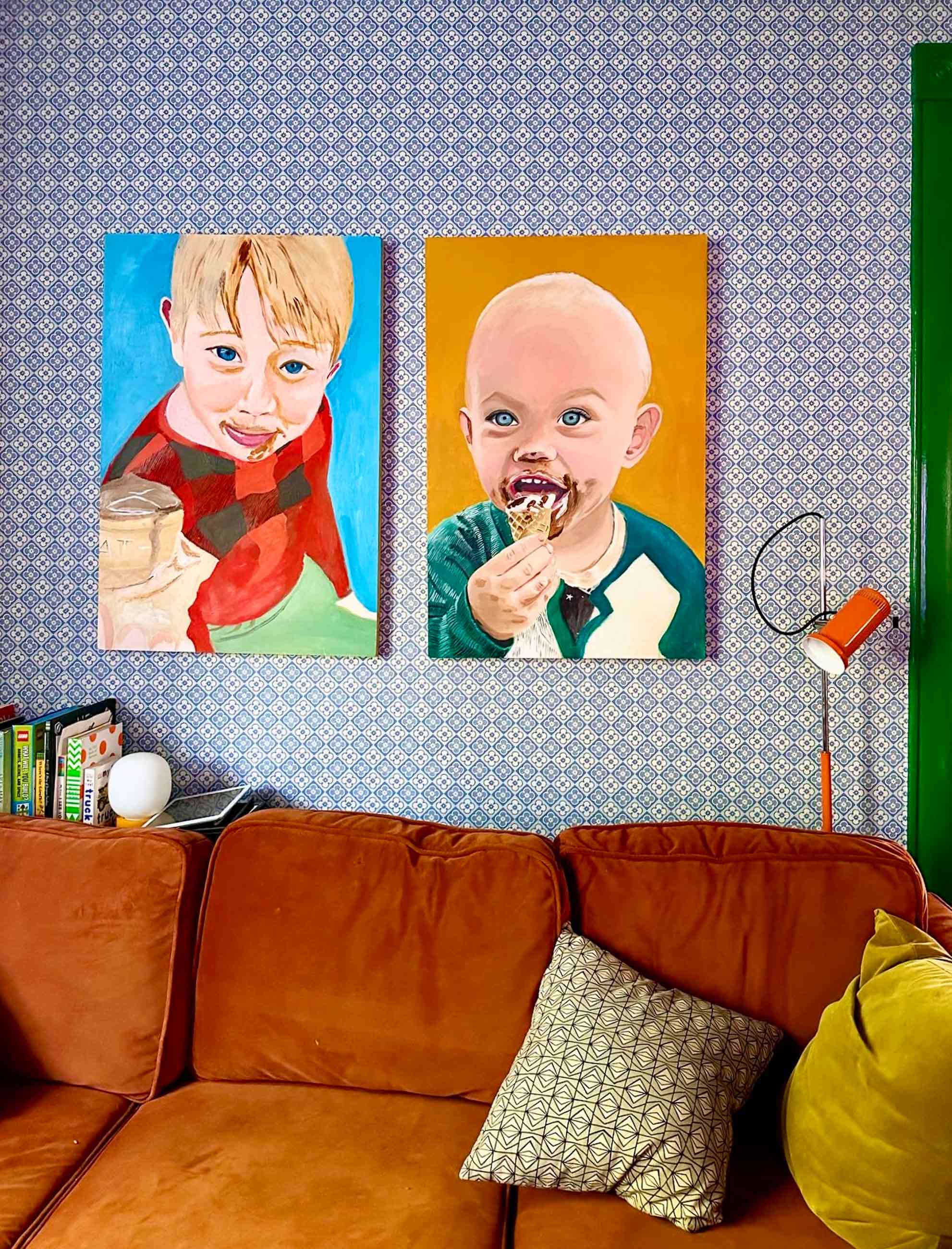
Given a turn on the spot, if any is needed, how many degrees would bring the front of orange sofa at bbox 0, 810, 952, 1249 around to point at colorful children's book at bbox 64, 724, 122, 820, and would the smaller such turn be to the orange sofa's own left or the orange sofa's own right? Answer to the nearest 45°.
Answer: approximately 135° to the orange sofa's own right

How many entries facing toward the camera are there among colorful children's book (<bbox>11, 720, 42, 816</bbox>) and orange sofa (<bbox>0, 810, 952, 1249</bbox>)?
1

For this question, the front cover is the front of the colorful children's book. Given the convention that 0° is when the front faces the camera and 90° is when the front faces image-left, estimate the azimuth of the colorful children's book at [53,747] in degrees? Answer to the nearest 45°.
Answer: approximately 315°

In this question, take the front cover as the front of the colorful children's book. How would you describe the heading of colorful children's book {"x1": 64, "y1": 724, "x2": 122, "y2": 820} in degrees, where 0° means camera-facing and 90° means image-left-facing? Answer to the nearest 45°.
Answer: approximately 315°

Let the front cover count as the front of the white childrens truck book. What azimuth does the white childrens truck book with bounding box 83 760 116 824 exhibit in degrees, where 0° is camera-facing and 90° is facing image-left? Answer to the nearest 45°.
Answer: approximately 315°

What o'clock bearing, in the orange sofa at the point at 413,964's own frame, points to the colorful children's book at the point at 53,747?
The colorful children's book is roughly at 4 o'clock from the orange sofa.

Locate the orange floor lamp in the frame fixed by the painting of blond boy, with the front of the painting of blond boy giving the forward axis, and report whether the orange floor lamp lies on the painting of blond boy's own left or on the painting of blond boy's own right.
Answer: on the painting of blond boy's own left

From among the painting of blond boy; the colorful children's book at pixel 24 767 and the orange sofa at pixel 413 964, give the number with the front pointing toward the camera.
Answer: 2

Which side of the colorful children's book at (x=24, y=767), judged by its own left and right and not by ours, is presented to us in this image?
right

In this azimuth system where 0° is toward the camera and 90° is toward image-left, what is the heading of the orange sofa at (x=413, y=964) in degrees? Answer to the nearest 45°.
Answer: approximately 0°

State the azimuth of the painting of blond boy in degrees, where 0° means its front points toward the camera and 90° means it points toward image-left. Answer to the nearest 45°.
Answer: approximately 0°
